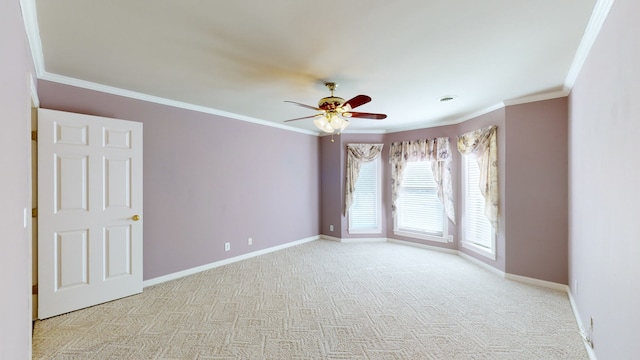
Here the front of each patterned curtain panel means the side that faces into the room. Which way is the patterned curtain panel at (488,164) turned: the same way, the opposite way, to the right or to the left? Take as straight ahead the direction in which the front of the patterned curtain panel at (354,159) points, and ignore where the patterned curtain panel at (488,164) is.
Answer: to the right

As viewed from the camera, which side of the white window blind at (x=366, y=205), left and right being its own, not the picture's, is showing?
front

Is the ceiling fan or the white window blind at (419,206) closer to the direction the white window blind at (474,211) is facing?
the ceiling fan

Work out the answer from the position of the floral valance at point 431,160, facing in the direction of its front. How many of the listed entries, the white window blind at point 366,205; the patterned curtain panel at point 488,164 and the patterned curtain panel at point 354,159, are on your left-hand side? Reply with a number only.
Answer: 1

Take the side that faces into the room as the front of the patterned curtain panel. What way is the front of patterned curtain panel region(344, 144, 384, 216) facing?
toward the camera

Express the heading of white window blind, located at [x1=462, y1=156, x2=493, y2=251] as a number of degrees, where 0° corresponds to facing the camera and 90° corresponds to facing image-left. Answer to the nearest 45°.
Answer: approximately 45°

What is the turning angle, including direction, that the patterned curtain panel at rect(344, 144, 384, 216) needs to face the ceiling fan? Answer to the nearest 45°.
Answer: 0° — it already faces it

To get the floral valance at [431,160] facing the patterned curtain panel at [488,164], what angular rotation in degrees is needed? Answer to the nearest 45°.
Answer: approximately 90° to its left

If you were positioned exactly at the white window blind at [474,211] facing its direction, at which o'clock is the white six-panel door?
The white six-panel door is roughly at 12 o'clock from the white window blind.

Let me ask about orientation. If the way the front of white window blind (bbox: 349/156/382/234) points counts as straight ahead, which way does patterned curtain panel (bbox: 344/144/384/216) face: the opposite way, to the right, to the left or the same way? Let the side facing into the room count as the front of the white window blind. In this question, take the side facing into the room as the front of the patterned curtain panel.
the same way

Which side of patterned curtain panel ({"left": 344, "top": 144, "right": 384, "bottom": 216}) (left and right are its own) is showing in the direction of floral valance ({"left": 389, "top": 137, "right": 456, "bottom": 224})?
left

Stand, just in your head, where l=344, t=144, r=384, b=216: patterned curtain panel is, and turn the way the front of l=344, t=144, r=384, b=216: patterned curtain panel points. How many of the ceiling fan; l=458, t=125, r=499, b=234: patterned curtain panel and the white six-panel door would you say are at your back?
0

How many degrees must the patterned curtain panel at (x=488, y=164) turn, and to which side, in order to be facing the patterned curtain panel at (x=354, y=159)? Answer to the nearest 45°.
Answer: approximately 45° to its right

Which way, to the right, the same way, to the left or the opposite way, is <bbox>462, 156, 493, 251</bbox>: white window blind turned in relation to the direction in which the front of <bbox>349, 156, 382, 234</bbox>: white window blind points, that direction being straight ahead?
to the right

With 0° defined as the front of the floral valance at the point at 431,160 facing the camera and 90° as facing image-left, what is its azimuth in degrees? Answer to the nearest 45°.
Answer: approximately 45°

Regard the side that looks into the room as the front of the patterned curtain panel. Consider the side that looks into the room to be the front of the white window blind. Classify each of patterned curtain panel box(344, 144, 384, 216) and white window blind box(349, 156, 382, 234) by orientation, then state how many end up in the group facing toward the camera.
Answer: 2

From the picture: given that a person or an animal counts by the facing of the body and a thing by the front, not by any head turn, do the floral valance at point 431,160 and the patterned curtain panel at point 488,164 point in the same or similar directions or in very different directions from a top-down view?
same or similar directions

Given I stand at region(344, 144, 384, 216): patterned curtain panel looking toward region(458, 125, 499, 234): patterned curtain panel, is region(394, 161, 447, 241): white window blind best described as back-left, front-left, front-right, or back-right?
front-left
